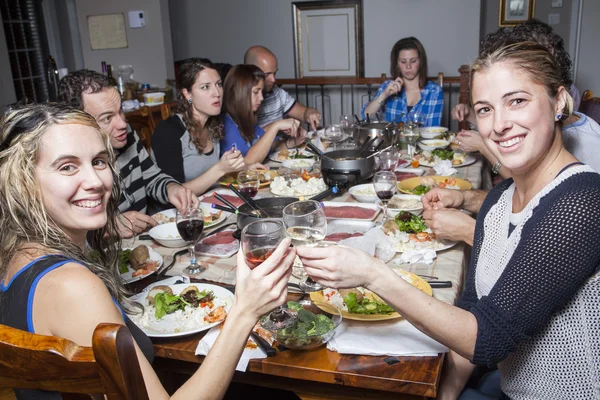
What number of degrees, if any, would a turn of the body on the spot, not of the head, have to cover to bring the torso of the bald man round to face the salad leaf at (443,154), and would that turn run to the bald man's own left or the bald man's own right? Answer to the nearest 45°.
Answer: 0° — they already face it

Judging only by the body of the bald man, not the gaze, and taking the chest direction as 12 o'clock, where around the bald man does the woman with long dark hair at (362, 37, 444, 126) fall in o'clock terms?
The woman with long dark hair is roughly at 10 o'clock from the bald man.

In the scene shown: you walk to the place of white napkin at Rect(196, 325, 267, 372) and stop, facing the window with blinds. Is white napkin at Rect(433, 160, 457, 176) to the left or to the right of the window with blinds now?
right

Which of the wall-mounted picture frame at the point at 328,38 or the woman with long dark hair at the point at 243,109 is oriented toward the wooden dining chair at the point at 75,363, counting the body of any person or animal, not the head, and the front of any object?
the wall-mounted picture frame

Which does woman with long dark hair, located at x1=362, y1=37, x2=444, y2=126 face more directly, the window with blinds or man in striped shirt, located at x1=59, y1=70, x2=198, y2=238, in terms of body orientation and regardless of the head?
the man in striped shirt

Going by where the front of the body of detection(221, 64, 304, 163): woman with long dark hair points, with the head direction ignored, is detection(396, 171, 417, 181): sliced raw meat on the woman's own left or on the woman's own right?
on the woman's own right

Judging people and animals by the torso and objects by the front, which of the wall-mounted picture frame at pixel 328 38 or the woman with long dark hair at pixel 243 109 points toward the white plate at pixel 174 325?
the wall-mounted picture frame

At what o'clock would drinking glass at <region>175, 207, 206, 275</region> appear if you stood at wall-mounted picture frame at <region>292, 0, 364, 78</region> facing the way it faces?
The drinking glass is roughly at 12 o'clock from the wall-mounted picture frame.

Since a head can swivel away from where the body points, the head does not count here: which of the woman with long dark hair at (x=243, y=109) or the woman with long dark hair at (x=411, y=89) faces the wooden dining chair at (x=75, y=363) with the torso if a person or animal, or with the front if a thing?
the woman with long dark hair at (x=411, y=89)

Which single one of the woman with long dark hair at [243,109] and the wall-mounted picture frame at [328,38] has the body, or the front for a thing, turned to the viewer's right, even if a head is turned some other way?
the woman with long dark hair

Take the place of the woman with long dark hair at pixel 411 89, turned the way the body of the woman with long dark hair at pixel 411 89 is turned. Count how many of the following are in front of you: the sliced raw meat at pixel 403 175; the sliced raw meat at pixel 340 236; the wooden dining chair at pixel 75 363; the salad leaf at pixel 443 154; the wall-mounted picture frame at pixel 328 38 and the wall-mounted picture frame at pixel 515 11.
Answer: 4
